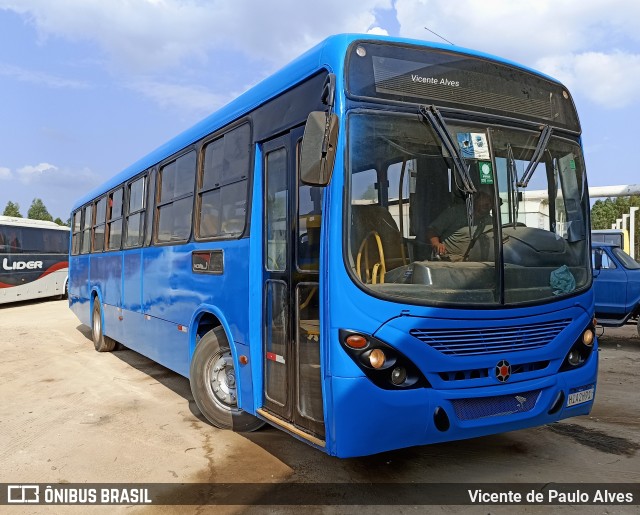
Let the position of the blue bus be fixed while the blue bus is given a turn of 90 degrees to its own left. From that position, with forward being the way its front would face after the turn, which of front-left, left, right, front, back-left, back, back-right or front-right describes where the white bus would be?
left

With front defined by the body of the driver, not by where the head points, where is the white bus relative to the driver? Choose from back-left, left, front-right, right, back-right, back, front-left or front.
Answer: back

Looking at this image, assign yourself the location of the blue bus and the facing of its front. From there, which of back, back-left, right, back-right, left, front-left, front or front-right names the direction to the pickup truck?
left

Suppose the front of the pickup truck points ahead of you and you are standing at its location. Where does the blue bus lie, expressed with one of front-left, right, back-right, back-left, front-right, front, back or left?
back-right

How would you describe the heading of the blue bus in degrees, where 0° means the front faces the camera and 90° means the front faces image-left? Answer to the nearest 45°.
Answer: approximately 315°
